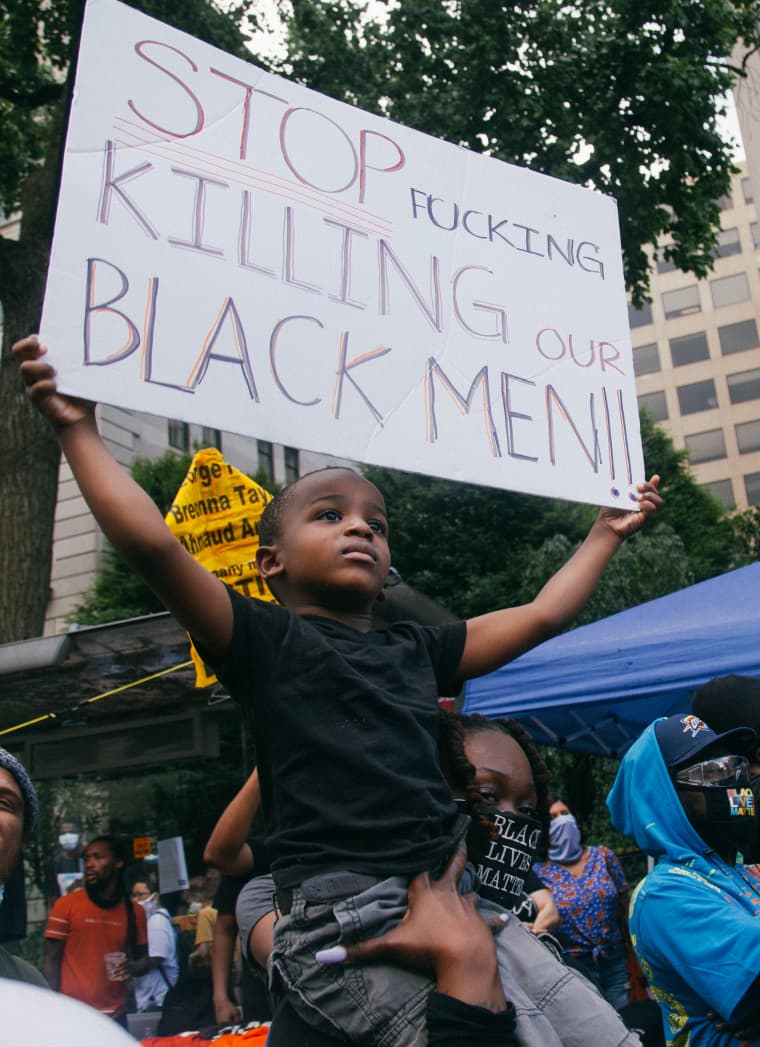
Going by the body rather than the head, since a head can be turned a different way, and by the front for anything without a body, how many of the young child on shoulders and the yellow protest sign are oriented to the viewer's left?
0

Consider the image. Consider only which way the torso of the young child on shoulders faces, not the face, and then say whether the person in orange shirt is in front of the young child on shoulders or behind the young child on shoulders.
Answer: behind

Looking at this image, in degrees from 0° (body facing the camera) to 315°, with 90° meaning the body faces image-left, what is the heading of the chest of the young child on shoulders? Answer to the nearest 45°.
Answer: approximately 315°

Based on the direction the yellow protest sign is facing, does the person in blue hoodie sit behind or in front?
in front

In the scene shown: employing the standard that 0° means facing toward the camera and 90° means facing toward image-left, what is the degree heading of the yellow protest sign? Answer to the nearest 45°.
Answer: approximately 0°

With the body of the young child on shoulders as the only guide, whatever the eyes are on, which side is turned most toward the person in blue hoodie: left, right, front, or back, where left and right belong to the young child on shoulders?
left

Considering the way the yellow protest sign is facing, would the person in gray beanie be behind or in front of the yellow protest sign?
in front

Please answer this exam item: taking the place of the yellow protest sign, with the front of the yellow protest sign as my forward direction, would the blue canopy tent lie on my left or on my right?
on my left
